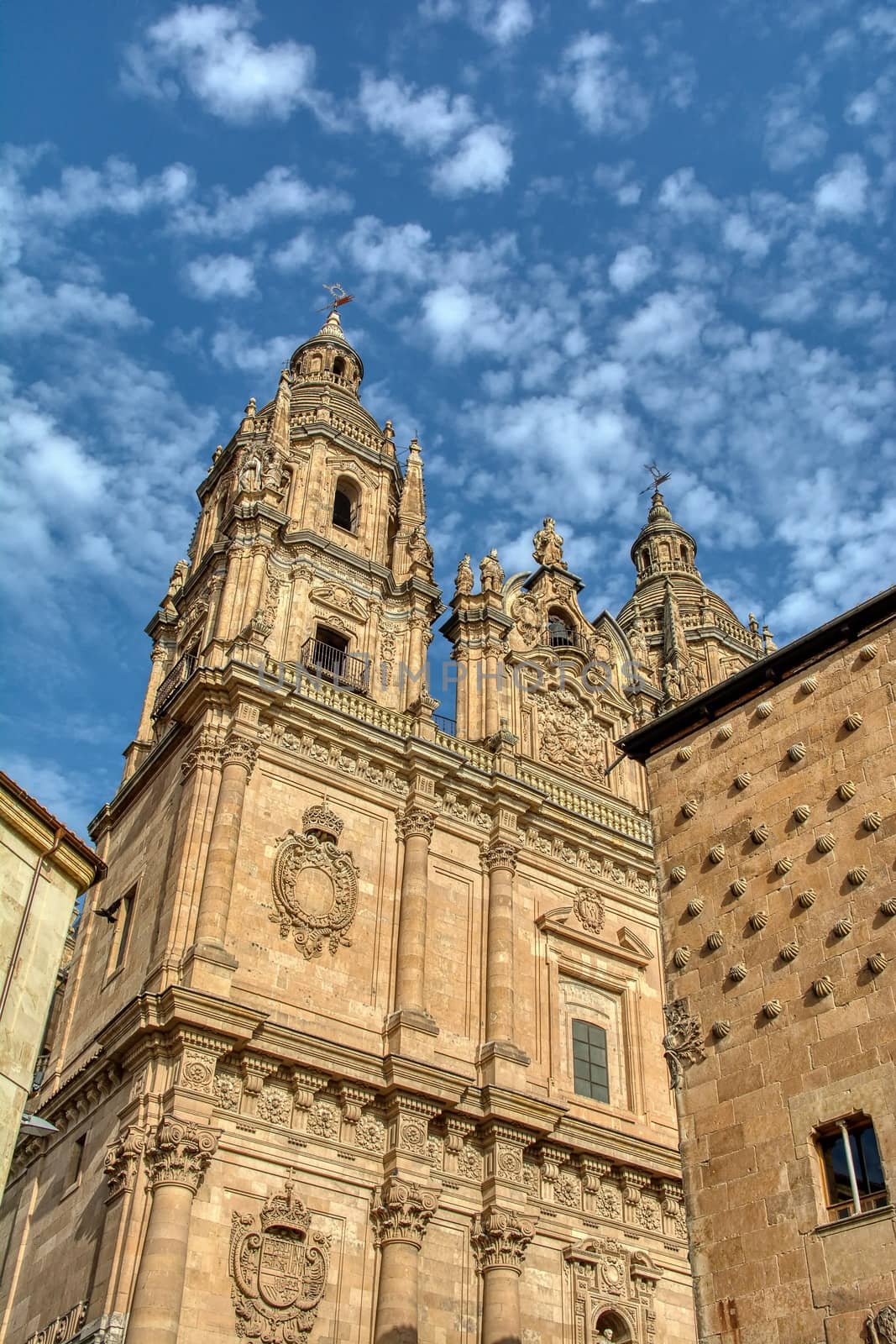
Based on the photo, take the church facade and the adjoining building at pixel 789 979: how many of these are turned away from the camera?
0

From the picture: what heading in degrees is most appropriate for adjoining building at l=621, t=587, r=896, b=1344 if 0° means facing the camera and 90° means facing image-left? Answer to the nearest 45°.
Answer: approximately 45°

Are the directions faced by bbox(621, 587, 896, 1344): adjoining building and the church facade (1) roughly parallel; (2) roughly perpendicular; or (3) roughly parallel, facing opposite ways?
roughly perpendicular

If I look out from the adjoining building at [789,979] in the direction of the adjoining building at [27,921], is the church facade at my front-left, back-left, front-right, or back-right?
front-right

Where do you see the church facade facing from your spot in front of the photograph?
facing the viewer and to the right of the viewer

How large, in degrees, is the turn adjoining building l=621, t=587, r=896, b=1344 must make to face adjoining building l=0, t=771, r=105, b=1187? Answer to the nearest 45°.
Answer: approximately 45° to its right

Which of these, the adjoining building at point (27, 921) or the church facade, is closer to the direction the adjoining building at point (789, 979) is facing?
the adjoining building
